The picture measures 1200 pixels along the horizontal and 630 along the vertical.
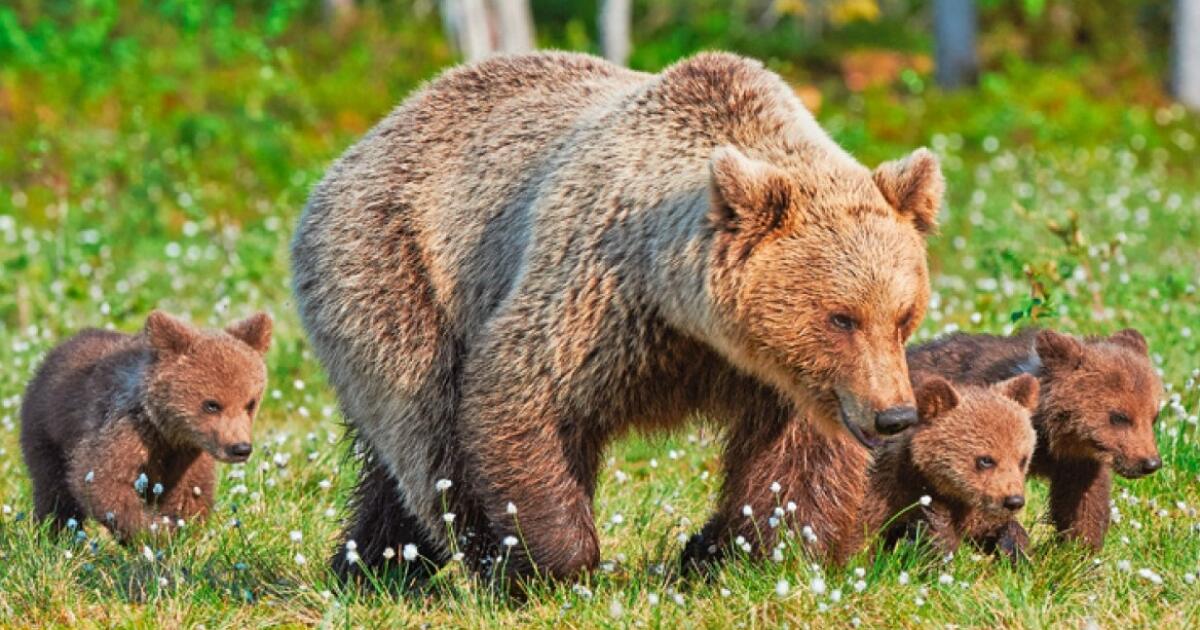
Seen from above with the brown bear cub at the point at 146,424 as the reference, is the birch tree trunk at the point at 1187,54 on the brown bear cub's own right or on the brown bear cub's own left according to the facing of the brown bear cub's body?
on the brown bear cub's own left

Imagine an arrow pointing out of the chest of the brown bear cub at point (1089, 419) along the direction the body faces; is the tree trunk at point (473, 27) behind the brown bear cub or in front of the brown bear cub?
behind

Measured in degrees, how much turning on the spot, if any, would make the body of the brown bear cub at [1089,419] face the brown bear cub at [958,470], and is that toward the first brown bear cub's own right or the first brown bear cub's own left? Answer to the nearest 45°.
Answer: approximately 90° to the first brown bear cub's own right

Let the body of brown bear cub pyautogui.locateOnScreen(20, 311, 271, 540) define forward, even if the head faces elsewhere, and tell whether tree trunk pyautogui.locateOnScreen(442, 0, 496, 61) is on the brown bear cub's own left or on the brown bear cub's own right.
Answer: on the brown bear cub's own left

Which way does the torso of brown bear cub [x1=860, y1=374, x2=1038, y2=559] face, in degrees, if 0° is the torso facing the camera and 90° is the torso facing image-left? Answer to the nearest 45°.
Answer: approximately 315°

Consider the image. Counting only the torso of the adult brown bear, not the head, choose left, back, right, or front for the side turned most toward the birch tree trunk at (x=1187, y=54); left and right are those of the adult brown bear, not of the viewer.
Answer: left

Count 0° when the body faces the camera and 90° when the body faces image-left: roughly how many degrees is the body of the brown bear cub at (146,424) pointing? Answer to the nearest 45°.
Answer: approximately 315°

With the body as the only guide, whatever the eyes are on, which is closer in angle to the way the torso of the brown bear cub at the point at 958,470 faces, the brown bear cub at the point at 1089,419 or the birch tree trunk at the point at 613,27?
the brown bear cub
